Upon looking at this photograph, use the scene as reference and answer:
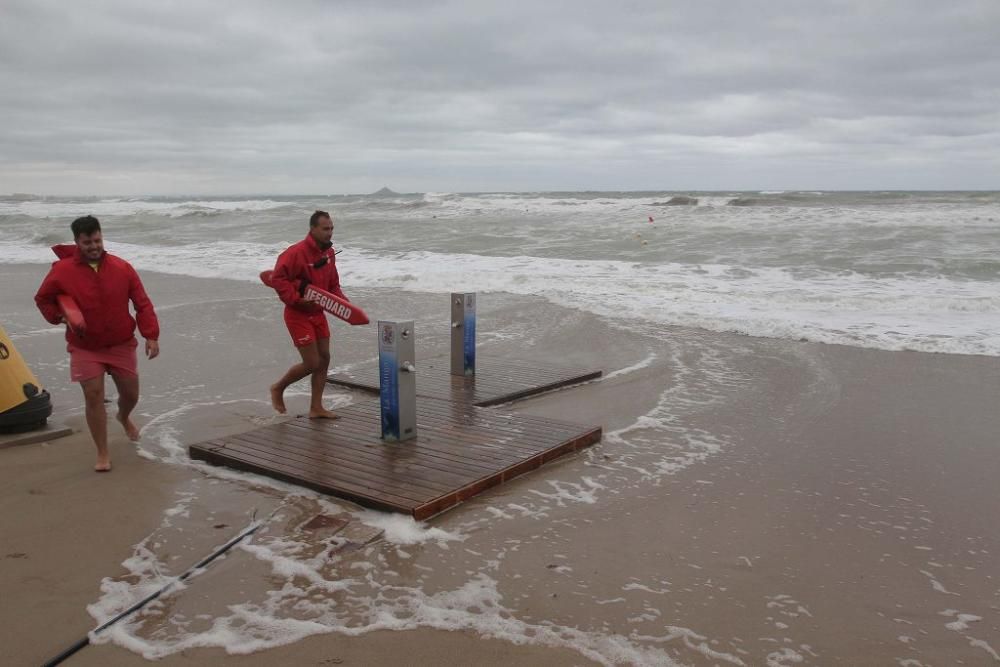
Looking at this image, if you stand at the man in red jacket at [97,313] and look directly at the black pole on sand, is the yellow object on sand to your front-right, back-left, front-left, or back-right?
back-right

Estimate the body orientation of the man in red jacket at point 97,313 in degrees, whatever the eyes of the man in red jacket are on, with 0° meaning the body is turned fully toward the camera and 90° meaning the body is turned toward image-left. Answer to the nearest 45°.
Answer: approximately 0°

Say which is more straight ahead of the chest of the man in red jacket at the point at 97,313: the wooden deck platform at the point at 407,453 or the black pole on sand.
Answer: the black pole on sand

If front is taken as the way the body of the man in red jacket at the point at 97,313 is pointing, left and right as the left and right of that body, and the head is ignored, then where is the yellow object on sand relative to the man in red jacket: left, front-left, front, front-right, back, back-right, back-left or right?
back-right

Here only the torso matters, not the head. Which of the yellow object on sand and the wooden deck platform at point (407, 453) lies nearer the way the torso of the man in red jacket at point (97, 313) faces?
the wooden deck platform

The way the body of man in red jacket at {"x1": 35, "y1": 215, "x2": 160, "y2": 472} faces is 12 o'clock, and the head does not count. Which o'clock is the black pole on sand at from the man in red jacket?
The black pole on sand is roughly at 12 o'clock from the man in red jacket.

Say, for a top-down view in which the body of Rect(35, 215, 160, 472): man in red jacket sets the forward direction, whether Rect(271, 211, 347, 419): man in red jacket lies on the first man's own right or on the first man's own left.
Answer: on the first man's own left
